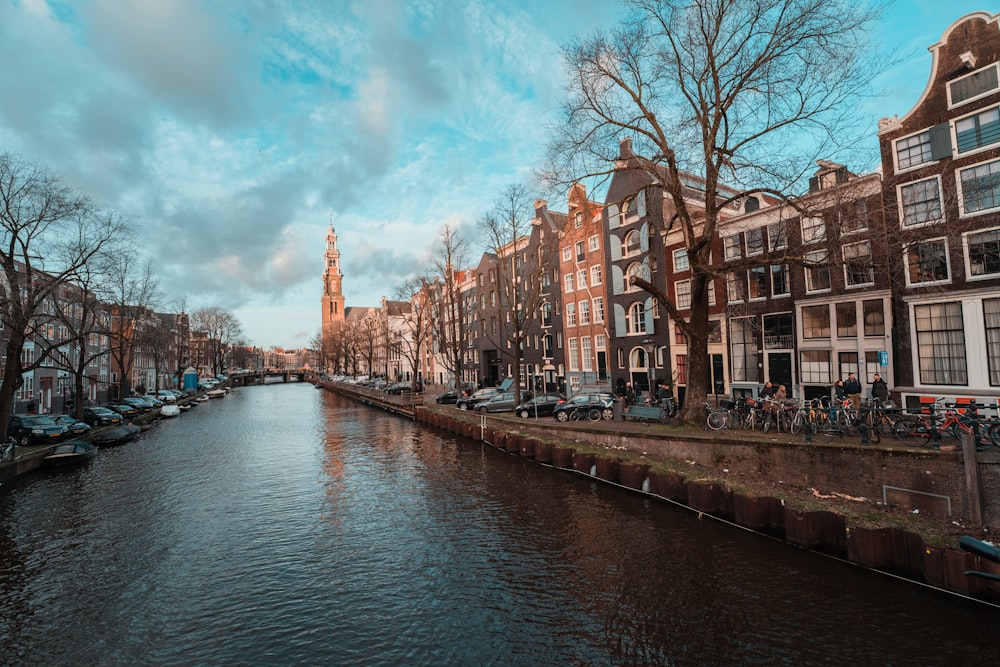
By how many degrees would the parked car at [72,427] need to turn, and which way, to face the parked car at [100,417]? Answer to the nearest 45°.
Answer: approximately 135° to its left

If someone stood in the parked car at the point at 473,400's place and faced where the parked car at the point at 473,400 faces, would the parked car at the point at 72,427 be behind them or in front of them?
in front

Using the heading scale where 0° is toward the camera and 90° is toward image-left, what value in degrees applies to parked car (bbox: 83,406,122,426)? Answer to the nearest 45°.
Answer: approximately 315°

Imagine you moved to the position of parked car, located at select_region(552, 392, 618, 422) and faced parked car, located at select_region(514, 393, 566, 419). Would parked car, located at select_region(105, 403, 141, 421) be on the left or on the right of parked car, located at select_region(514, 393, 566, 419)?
left

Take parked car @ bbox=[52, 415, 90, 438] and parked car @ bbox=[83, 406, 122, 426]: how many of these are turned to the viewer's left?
0

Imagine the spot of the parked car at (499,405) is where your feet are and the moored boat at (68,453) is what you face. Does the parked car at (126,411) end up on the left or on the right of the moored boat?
right
